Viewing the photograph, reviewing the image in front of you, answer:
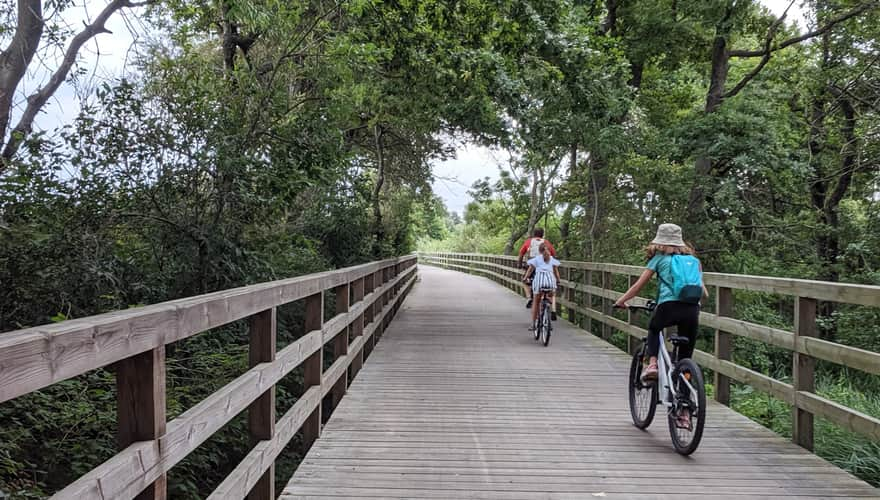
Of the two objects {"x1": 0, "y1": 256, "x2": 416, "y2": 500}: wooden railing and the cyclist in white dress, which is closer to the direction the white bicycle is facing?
the cyclist in white dress

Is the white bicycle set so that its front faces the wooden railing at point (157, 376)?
no

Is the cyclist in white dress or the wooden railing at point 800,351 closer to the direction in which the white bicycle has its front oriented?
the cyclist in white dress

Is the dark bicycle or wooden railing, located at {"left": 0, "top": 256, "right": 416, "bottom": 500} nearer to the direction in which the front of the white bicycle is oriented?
the dark bicycle

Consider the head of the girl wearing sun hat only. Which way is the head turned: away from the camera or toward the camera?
away from the camera

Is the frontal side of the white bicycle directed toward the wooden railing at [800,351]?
no

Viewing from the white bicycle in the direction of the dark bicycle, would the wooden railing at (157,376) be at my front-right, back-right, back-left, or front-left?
back-left

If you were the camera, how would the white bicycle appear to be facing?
facing away from the viewer and to the left of the viewer

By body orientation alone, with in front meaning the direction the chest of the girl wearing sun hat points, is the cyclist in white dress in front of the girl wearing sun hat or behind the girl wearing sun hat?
in front

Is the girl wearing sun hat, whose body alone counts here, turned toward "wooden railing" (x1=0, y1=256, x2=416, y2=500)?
no

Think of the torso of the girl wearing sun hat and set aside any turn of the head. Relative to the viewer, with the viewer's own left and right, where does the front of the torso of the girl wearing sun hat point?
facing away from the viewer and to the left of the viewer

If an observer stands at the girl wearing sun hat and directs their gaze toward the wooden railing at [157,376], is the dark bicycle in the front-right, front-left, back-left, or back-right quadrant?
back-right

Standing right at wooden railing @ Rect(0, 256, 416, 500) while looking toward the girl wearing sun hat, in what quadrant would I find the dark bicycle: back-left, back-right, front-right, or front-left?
front-left
